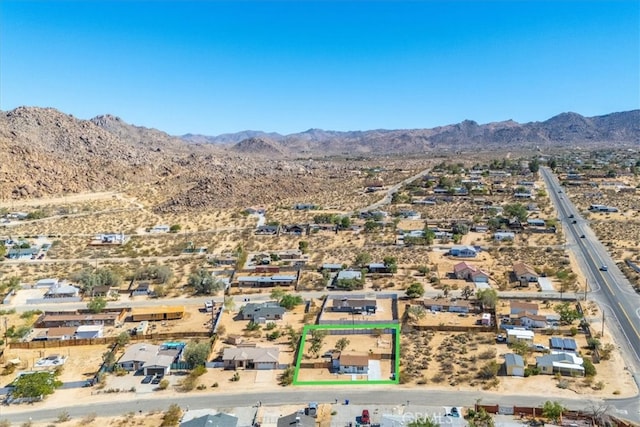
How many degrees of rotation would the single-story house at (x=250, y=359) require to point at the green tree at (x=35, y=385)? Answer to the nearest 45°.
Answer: approximately 90° to its right

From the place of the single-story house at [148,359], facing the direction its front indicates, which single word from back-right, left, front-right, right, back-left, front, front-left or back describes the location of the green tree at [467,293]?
left

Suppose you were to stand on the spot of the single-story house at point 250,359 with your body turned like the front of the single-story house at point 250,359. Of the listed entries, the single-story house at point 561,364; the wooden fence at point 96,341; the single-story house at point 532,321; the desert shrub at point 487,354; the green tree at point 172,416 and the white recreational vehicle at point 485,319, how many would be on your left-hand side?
4

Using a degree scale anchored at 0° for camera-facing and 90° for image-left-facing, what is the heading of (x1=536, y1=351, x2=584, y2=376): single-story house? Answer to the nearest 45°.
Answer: approximately 0°

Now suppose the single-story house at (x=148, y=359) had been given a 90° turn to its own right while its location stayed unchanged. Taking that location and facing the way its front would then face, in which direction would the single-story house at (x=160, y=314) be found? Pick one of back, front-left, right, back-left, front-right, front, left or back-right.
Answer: right

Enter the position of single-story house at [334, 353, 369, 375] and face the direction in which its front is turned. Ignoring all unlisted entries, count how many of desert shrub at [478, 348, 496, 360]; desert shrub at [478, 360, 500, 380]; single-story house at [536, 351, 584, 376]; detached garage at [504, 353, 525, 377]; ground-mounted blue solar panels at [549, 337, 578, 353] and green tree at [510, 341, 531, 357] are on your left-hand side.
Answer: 6

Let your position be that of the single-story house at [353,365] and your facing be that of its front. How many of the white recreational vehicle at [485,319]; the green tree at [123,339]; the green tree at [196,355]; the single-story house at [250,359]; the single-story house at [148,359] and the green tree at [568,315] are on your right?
4

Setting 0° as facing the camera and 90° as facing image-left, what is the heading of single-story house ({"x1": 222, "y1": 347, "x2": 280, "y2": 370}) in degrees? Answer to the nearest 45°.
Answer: approximately 0°

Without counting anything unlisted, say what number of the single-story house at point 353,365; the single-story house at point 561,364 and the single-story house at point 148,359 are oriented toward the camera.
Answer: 3

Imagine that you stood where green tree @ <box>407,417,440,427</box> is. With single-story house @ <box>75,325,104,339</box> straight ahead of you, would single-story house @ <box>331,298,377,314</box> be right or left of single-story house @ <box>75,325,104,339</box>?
right
